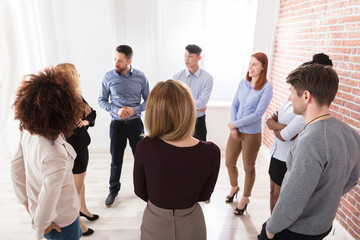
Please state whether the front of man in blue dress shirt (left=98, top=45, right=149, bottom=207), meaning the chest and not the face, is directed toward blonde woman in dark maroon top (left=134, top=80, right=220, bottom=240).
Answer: yes

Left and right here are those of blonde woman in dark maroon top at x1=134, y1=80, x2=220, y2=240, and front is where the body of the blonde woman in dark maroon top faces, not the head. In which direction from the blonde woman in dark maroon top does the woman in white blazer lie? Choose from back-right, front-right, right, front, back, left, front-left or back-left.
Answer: left

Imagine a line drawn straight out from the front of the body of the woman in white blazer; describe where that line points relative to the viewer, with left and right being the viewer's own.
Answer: facing away from the viewer and to the right of the viewer

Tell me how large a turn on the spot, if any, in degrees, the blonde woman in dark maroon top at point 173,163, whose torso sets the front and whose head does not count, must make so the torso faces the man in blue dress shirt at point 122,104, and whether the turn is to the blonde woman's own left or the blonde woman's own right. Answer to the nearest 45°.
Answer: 0° — they already face them

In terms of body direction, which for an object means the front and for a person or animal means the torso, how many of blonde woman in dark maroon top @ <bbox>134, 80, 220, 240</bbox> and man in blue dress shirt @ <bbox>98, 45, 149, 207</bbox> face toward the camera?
1

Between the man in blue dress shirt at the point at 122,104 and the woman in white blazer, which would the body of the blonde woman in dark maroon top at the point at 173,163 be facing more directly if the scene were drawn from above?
the man in blue dress shirt

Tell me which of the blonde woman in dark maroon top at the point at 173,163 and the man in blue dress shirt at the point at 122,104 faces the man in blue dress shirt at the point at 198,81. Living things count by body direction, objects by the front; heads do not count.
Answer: the blonde woman in dark maroon top

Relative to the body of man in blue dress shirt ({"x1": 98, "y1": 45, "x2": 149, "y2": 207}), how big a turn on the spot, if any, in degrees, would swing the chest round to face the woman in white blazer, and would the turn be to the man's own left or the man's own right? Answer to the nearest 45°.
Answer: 0° — they already face them

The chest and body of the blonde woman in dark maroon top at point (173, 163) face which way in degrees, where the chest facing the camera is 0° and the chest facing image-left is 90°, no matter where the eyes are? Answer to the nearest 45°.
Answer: approximately 180°

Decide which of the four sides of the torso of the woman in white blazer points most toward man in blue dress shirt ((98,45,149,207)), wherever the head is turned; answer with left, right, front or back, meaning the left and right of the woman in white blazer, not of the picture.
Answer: front

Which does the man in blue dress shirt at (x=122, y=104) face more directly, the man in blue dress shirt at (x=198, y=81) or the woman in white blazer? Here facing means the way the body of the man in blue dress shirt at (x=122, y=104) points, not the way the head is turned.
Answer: the woman in white blazer

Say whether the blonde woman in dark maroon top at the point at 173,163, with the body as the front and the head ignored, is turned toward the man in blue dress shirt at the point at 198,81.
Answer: yes

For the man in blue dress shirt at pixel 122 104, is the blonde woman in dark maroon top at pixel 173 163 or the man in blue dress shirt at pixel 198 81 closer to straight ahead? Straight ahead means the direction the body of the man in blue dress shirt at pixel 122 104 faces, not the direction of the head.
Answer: the blonde woman in dark maroon top

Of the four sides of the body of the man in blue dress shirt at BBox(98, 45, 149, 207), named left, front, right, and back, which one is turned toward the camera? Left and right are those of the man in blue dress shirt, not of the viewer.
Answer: front

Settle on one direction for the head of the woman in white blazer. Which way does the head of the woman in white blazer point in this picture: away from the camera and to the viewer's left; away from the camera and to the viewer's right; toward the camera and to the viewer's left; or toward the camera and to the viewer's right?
away from the camera and to the viewer's right

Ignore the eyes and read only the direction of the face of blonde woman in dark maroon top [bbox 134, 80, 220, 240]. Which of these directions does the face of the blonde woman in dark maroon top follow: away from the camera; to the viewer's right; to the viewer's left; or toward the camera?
away from the camera
